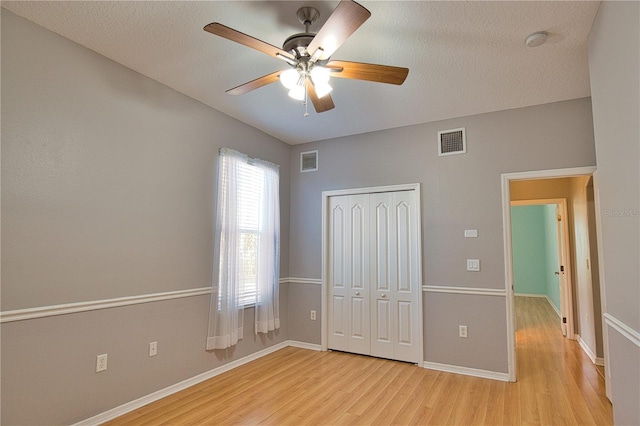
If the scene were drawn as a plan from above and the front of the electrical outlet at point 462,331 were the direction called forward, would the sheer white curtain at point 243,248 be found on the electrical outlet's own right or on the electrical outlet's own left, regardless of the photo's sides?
on the electrical outlet's own right

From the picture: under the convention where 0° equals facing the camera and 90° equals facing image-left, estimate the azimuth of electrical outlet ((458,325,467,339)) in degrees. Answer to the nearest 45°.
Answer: approximately 0°

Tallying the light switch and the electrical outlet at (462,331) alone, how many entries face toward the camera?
2

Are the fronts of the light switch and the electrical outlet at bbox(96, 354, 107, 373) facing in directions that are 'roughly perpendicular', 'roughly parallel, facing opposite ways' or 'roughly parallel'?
roughly perpendicular

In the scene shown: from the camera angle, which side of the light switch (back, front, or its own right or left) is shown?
front

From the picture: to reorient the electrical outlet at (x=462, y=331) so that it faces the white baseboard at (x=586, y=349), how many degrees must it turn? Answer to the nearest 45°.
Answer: approximately 135° to its left

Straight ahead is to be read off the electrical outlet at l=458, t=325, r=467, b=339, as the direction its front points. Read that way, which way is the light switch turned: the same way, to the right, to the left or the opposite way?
the same way

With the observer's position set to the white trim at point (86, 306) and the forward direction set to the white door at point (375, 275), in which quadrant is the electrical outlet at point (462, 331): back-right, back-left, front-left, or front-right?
front-right

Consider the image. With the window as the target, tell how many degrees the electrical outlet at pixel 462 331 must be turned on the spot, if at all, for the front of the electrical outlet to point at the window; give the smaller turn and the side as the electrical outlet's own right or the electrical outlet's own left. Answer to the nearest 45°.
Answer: approximately 90° to the electrical outlet's own right

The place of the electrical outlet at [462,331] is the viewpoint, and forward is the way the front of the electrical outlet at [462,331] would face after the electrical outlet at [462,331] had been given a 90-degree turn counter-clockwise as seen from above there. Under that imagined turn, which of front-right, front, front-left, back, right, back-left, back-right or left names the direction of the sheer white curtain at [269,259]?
back

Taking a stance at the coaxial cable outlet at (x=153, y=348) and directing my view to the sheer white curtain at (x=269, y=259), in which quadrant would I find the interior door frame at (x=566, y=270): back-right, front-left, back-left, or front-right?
front-right

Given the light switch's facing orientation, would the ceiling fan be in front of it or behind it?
in front
